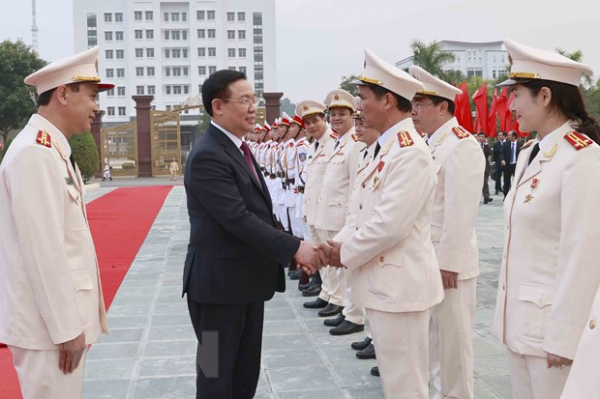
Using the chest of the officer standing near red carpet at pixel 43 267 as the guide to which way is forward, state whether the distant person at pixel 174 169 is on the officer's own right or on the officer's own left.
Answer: on the officer's own left

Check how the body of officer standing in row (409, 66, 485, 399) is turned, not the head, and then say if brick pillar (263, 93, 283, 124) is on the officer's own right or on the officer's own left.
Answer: on the officer's own right

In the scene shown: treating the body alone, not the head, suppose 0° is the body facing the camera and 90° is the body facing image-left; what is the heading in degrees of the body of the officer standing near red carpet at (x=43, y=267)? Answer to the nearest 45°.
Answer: approximately 270°

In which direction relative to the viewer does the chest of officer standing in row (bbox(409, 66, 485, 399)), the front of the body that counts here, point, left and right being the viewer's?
facing to the left of the viewer

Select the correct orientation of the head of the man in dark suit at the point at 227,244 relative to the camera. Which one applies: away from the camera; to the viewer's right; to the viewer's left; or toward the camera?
to the viewer's right

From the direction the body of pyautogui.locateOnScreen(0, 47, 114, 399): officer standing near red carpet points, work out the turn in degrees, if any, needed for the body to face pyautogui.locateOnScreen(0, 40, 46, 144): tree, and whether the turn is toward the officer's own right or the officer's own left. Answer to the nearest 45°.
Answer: approximately 90° to the officer's own left

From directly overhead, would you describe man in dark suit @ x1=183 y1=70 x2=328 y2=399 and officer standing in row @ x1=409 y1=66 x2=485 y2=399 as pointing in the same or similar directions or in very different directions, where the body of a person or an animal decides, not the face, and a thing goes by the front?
very different directions

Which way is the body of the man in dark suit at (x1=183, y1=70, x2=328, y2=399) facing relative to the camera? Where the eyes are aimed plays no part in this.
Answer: to the viewer's right

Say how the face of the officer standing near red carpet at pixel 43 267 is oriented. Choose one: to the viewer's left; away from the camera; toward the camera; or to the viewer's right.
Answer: to the viewer's right

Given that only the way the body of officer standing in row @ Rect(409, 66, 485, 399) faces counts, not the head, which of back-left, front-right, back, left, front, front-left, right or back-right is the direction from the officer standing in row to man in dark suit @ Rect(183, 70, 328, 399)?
front-left

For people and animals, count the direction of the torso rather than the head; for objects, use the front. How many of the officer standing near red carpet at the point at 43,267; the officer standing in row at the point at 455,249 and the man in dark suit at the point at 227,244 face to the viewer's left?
1

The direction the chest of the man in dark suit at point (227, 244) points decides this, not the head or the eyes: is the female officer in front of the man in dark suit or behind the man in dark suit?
in front

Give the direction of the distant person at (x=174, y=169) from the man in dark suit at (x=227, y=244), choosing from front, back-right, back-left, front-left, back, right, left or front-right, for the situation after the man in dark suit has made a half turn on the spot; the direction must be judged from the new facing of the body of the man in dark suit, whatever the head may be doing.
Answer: right

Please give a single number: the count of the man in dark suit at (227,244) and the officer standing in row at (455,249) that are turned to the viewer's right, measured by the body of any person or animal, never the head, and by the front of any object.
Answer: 1
